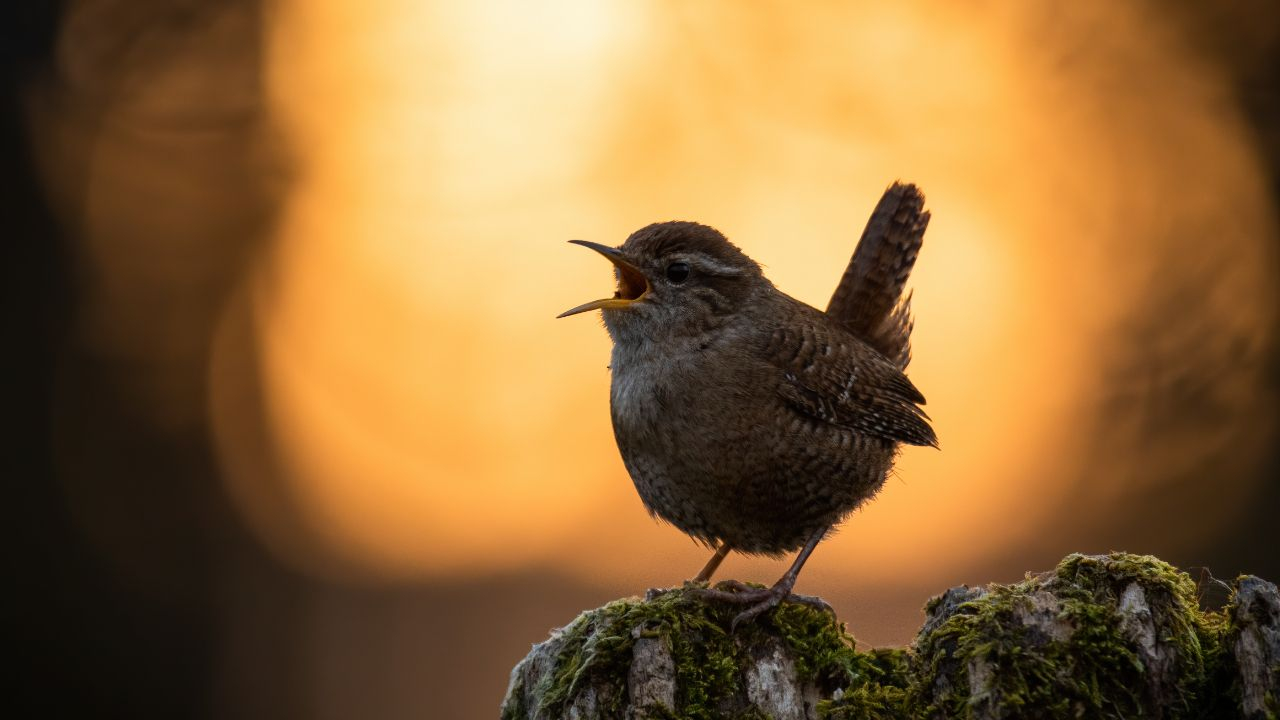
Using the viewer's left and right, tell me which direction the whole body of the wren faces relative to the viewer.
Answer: facing to the left of the viewer
